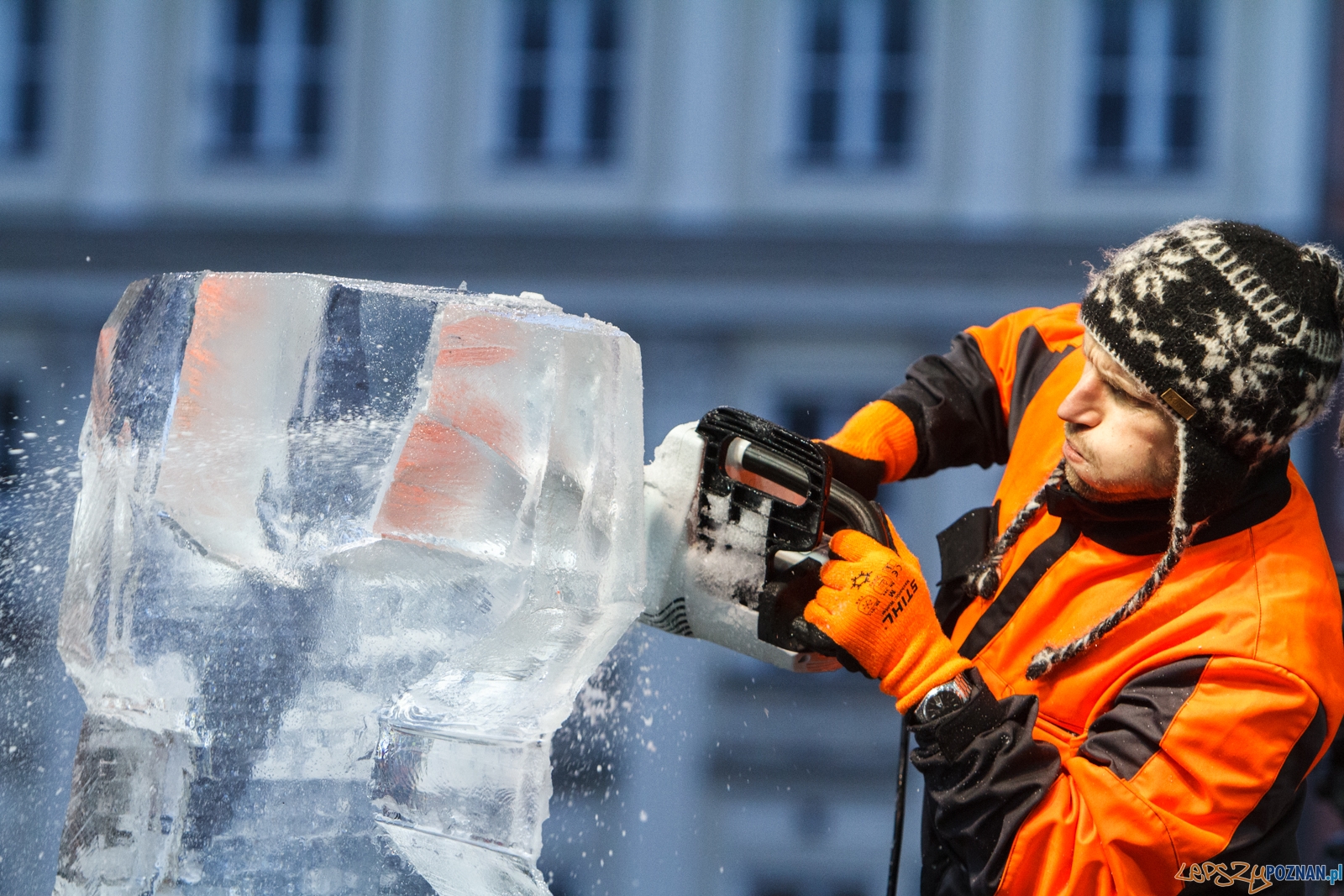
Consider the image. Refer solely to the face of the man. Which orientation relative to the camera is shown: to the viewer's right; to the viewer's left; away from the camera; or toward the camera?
to the viewer's left

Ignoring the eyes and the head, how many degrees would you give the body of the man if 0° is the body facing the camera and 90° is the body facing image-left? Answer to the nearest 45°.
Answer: approximately 45°
